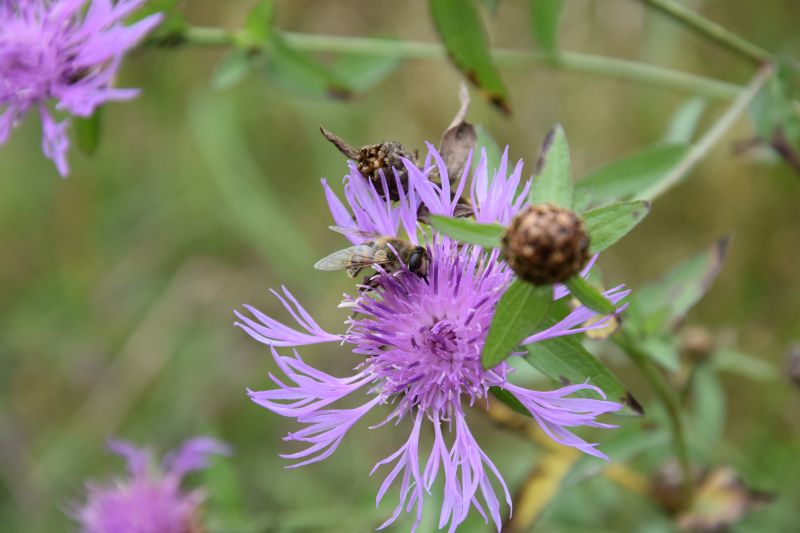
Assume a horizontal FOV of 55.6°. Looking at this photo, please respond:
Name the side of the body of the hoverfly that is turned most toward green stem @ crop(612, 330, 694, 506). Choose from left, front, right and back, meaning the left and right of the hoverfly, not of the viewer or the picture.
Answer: front

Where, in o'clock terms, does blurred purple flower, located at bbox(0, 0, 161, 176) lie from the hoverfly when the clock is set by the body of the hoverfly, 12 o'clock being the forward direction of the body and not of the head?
The blurred purple flower is roughly at 7 o'clock from the hoverfly.

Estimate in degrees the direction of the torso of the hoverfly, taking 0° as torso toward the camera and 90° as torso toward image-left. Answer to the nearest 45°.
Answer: approximately 270°
